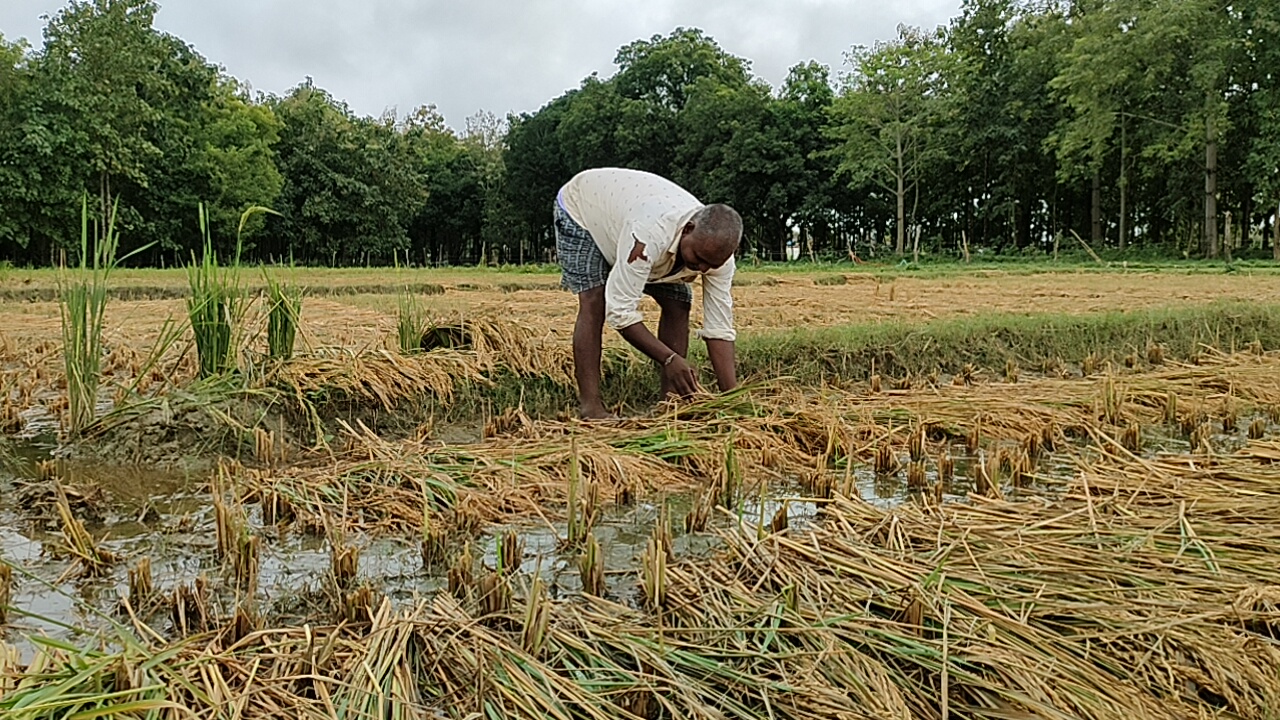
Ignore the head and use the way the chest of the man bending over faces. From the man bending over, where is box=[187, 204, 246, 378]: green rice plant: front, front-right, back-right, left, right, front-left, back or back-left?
back-right

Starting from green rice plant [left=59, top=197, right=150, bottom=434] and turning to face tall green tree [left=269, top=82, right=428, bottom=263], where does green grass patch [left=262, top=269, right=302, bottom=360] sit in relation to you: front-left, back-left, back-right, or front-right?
front-right

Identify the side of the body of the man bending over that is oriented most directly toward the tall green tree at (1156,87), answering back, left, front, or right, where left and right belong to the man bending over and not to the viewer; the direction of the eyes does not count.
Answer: left

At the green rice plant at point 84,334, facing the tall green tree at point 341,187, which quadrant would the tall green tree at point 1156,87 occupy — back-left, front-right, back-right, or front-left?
front-right

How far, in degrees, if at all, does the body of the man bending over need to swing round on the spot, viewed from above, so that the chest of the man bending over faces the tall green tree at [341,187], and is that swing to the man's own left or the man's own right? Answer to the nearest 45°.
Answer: approximately 135° to the man's own left

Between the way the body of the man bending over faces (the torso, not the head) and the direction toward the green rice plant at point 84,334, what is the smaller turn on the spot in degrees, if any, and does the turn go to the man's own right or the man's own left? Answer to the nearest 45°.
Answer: approximately 135° to the man's own right

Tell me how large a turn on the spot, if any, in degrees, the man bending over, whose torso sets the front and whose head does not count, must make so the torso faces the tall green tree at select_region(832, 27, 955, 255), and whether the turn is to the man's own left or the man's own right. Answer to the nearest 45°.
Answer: approximately 135° to the man's own left

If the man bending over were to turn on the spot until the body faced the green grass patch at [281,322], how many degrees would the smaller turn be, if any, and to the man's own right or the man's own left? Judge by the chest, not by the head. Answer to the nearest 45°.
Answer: approximately 135° to the man's own right

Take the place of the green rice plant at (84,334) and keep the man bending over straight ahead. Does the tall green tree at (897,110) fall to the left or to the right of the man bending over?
left

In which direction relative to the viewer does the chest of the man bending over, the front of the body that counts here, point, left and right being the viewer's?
facing the viewer and to the right of the viewer

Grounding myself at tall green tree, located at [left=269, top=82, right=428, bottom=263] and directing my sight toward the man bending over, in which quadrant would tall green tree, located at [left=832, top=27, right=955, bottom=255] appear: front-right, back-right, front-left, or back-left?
front-left
